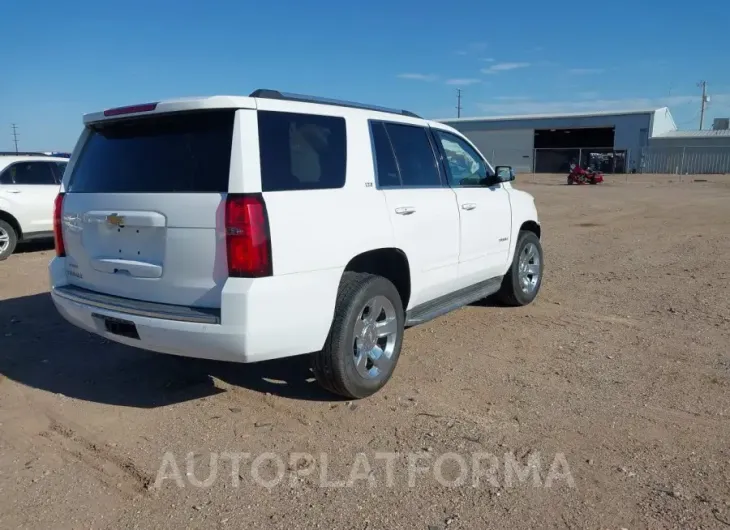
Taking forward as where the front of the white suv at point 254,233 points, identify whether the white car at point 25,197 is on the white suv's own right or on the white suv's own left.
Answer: on the white suv's own left

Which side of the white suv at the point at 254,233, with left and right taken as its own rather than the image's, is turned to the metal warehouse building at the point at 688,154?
front

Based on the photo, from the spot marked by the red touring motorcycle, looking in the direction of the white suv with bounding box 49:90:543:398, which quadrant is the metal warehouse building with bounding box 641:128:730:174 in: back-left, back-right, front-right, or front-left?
back-left

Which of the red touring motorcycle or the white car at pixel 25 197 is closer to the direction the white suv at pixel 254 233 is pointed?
the red touring motorcycle

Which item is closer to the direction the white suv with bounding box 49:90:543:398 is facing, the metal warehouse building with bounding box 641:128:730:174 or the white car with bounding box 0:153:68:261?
the metal warehouse building

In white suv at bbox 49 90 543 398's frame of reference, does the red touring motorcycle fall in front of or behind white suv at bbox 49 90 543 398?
in front

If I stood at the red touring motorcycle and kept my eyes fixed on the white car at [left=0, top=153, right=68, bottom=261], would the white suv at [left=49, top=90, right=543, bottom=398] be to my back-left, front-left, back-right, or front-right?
front-left

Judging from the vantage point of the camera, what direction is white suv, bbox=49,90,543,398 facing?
facing away from the viewer and to the right of the viewer
